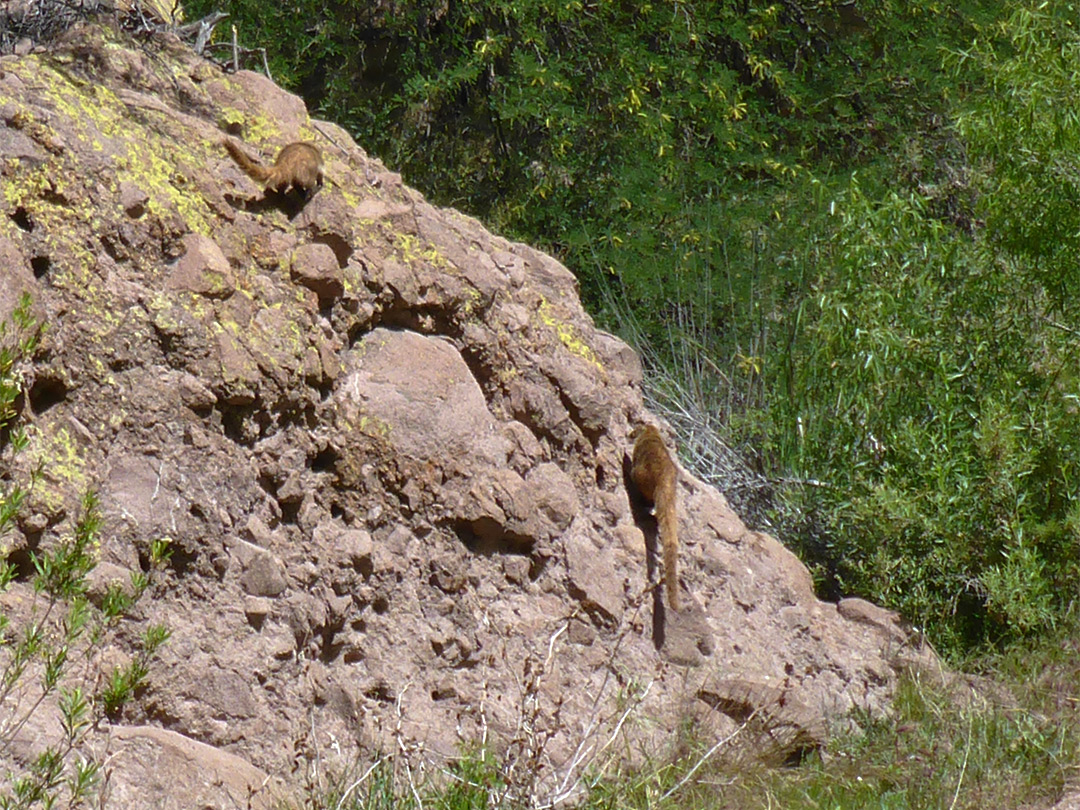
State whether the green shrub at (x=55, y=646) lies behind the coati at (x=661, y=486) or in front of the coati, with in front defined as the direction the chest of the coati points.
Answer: behind

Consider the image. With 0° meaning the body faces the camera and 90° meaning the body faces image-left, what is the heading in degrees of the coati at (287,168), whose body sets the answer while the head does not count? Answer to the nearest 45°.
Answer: approximately 270°

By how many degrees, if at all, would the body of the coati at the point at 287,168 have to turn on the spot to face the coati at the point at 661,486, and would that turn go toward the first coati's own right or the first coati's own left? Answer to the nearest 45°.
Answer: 0° — it already faces it

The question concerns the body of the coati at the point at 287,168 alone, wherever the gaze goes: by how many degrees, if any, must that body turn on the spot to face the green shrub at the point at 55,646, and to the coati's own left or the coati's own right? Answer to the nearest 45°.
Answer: approximately 90° to the coati's own right

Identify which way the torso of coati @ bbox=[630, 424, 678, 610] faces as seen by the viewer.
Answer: away from the camera

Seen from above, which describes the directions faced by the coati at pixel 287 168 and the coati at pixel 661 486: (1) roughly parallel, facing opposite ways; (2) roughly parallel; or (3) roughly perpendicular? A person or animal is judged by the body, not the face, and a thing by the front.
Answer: roughly perpendicular

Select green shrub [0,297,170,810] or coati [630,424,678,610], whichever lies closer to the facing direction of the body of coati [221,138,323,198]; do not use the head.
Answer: the coati

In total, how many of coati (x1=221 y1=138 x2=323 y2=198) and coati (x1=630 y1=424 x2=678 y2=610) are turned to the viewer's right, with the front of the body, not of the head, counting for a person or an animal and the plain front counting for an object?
1
